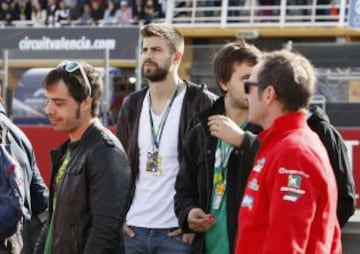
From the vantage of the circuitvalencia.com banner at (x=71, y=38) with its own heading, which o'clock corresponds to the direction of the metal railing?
The metal railing is roughly at 9 o'clock from the circuitvalencia.com banner.

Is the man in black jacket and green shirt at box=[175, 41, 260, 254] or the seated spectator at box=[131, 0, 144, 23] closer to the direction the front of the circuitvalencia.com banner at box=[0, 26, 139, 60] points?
the man in black jacket and green shirt

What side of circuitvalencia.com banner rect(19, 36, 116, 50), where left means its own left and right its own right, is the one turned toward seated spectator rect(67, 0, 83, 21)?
back

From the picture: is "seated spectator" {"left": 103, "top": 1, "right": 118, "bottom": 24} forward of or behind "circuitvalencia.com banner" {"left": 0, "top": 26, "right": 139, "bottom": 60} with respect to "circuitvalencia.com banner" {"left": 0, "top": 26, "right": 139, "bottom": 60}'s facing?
behind

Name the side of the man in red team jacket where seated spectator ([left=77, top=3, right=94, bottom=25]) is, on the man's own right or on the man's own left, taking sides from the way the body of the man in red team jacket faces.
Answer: on the man's own right

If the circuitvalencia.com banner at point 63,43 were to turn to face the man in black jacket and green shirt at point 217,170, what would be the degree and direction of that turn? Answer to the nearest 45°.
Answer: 0° — it already faces them

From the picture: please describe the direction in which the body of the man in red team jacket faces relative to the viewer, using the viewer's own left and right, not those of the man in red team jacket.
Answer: facing to the left of the viewer

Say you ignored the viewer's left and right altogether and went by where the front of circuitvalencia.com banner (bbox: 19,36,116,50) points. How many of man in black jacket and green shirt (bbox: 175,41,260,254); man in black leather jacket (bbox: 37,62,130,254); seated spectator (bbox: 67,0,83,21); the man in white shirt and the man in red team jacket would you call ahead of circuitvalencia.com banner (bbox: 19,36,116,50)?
4

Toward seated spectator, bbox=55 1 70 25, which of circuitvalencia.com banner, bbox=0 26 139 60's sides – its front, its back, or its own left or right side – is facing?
back

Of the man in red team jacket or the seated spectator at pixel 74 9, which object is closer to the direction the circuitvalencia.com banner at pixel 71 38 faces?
the man in red team jacket

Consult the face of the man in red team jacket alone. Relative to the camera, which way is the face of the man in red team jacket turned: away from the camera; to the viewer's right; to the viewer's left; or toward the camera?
to the viewer's left
